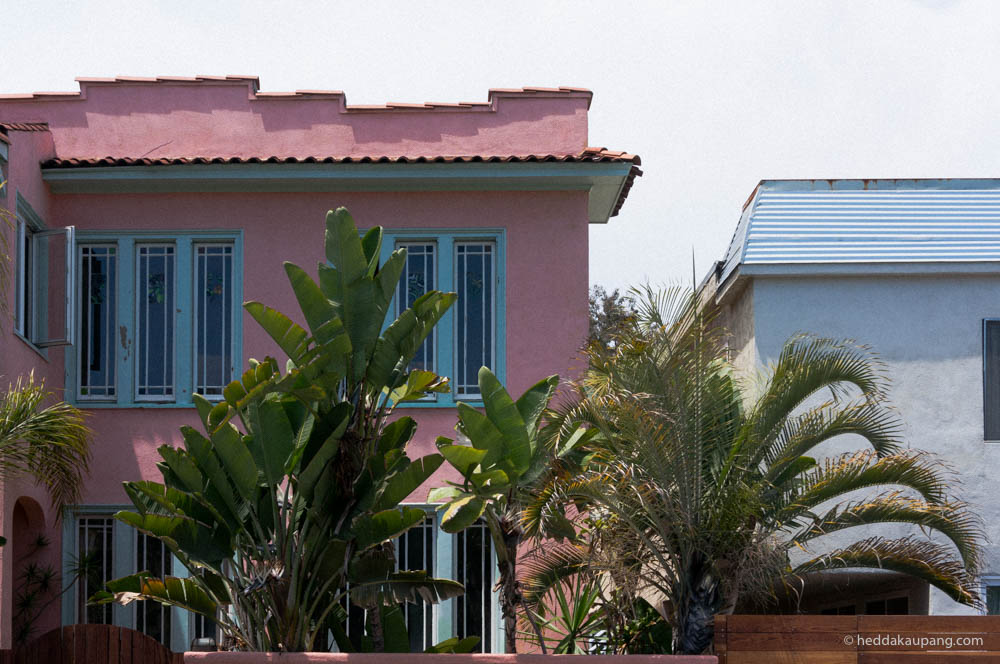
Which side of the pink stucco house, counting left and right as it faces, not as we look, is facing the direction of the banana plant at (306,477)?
front

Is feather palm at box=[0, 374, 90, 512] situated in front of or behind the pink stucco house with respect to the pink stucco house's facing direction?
in front

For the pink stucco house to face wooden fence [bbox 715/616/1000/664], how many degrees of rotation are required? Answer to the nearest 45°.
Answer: approximately 45° to its left

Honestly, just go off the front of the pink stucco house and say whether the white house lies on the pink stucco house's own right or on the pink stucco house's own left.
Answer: on the pink stucco house's own left

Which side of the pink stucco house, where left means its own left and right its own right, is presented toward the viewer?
front

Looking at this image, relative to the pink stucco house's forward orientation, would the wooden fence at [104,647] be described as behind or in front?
in front

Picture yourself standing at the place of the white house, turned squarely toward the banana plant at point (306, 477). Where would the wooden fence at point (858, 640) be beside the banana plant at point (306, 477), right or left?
left
